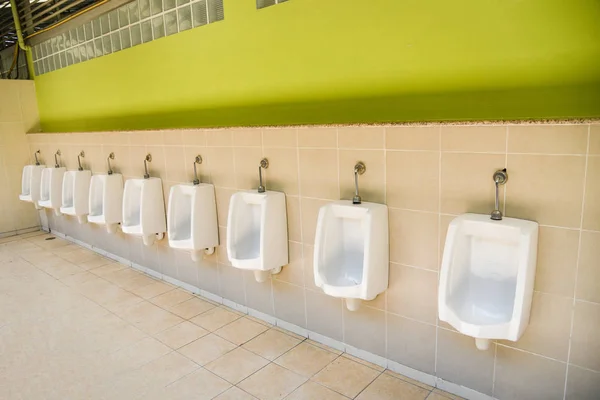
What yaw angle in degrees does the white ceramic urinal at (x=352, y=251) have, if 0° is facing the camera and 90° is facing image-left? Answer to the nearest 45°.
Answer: approximately 45°

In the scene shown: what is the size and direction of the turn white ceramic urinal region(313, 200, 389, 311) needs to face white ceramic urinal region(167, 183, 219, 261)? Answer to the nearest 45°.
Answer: approximately 90° to its right

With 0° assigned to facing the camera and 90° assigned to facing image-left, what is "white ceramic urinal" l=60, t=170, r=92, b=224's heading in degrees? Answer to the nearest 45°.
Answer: approximately 45°

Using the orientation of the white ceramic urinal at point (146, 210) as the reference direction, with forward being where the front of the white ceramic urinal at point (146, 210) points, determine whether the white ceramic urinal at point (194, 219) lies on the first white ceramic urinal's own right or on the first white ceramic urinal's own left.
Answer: on the first white ceramic urinal's own left

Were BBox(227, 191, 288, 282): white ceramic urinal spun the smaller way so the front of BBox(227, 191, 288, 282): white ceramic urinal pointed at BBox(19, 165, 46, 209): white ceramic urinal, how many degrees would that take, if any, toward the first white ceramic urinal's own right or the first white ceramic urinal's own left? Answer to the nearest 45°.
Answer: approximately 90° to the first white ceramic urinal's own right

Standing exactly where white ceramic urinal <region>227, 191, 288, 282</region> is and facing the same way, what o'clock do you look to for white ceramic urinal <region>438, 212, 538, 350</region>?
white ceramic urinal <region>438, 212, 538, 350</region> is roughly at 9 o'clock from white ceramic urinal <region>227, 191, 288, 282</region>.

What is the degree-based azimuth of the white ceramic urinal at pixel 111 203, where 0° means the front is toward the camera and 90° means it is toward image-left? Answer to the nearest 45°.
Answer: approximately 45°

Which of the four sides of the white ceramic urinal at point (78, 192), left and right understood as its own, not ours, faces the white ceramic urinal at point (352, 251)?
left

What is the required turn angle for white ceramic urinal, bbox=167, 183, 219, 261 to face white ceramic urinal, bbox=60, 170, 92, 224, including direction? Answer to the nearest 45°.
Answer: approximately 90° to its right

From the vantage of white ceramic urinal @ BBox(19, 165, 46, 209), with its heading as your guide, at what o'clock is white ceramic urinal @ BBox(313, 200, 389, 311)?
white ceramic urinal @ BBox(313, 200, 389, 311) is roughly at 10 o'clock from white ceramic urinal @ BBox(19, 165, 46, 209).

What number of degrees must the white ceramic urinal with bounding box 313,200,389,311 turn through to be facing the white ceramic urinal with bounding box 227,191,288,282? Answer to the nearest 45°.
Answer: approximately 90° to its right

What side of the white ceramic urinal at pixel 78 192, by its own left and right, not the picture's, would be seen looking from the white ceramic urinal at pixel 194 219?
left

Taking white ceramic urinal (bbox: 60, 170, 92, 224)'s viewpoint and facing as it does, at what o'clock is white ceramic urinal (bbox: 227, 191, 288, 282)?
white ceramic urinal (bbox: 227, 191, 288, 282) is roughly at 10 o'clock from white ceramic urinal (bbox: 60, 170, 92, 224).

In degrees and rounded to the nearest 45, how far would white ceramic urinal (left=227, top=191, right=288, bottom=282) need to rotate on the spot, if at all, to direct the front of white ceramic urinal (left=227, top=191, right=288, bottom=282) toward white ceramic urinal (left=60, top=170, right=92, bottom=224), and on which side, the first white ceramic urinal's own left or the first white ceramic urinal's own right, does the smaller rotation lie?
approximately 90° to the first white ceramic urinal's own right

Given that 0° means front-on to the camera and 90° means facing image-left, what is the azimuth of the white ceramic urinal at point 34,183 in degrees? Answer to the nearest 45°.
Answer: approximately 45°
